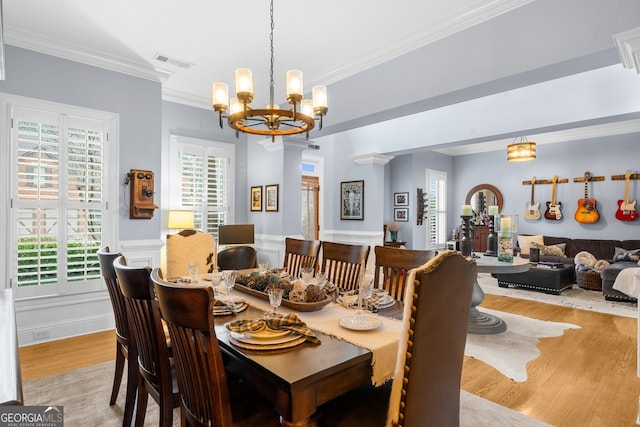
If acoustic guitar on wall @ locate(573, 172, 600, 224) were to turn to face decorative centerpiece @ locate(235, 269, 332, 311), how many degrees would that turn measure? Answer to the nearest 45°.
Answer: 0° — it already faces it

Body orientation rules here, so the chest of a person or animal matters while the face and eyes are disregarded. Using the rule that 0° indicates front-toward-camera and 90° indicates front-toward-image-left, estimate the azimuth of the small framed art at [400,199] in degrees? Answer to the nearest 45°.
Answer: approximately 0°

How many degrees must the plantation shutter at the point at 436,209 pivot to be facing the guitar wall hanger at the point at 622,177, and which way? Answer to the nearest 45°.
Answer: approximately 45° to its left

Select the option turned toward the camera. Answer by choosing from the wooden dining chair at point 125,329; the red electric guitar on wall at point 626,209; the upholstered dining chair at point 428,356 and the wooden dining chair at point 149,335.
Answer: the red electric guitar on wall

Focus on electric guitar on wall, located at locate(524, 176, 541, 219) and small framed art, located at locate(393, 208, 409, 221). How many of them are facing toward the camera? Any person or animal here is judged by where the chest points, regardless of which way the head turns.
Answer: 2

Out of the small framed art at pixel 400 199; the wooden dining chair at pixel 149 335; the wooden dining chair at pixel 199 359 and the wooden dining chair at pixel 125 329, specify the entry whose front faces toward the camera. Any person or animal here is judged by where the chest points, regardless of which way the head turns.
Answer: the small framed art

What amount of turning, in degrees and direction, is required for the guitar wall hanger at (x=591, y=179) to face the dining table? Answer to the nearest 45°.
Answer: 0° — it already faces it

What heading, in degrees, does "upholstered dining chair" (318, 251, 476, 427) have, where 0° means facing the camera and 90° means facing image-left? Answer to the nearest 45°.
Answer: approximately 135°
